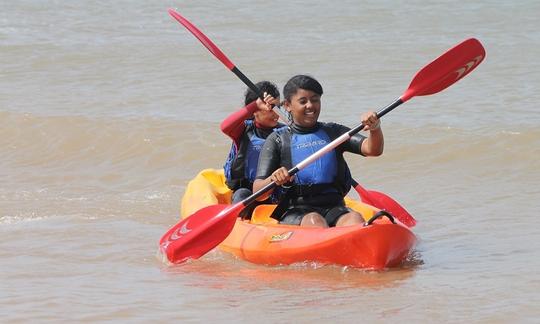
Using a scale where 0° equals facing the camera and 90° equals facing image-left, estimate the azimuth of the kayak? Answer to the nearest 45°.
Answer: approximately 315°
